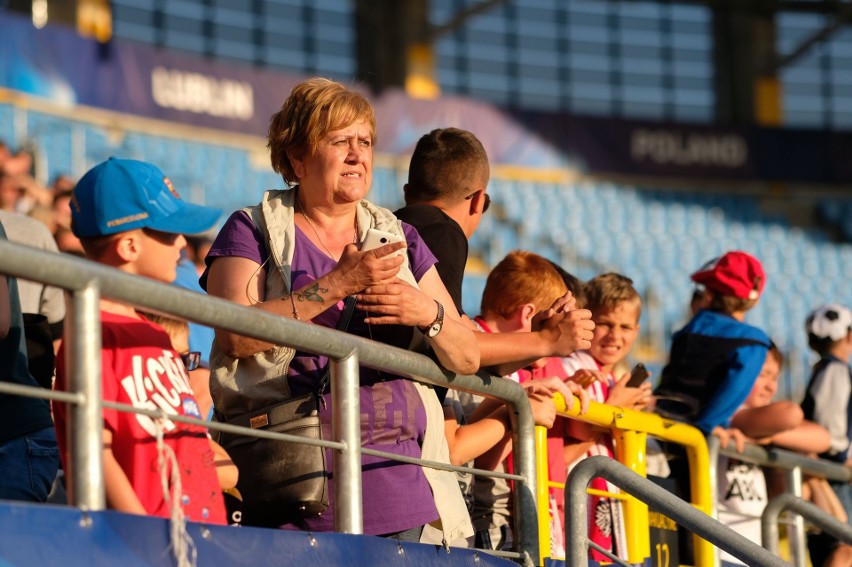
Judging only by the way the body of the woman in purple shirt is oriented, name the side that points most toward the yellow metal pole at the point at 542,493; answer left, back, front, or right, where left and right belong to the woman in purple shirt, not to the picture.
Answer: left

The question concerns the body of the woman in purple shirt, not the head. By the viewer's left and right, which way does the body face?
facing the viewer and to the right of the viewer

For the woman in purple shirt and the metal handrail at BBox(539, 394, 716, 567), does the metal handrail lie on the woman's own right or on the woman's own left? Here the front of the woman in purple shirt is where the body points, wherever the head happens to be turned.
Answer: on the woman's own left

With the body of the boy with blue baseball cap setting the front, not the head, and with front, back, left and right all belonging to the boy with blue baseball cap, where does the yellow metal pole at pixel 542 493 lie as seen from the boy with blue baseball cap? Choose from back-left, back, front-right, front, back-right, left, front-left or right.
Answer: left

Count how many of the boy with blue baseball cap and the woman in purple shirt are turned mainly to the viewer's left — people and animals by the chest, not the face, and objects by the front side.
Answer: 0

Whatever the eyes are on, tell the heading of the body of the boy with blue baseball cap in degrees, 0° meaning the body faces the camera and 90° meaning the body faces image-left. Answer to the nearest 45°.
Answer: approximately 315°

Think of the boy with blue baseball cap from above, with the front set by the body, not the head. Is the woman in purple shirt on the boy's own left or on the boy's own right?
on the boy's own left

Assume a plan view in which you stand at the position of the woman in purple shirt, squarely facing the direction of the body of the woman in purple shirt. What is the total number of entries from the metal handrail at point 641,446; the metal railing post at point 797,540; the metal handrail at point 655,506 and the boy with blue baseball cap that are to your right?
1

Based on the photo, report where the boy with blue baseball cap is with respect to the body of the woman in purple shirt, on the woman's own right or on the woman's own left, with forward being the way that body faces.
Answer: on the woman's own right

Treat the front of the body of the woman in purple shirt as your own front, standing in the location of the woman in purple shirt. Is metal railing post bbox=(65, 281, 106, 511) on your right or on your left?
on your right

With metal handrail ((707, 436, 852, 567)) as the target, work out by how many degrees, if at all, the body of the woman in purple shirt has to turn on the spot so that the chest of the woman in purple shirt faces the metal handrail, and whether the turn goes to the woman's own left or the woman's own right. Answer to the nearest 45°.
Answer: approximately 90° to the woman's own left

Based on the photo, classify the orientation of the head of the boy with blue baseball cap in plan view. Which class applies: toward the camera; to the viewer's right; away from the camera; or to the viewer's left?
to the viewer's right

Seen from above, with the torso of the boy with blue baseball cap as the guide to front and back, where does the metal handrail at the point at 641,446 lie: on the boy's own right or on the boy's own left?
on the boy's own left
